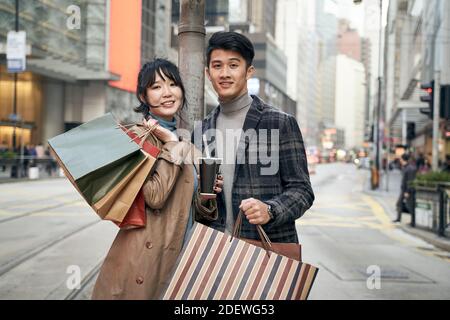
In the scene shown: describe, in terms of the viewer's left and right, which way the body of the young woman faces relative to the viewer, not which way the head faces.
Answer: facing the viewer and to the right of the viewer

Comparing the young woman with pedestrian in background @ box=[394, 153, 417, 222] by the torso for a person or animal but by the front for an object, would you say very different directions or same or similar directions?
very different directions

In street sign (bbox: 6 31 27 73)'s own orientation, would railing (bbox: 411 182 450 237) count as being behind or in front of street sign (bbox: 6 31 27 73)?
in front

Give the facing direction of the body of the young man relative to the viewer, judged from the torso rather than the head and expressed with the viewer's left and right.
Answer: facing the viewer and to the left of the viewer

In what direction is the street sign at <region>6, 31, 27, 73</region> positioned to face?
toward the camera

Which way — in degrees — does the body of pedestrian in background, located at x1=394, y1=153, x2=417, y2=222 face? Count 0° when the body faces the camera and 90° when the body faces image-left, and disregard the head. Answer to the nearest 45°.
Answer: approximately 90°

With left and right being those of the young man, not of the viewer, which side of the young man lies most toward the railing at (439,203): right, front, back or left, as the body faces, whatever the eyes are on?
back

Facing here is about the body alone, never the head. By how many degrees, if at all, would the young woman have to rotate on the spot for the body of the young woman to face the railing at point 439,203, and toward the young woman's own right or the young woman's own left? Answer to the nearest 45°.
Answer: approximately 90° to the young woman's own left

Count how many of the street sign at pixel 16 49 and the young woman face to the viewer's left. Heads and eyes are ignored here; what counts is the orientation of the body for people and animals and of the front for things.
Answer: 0

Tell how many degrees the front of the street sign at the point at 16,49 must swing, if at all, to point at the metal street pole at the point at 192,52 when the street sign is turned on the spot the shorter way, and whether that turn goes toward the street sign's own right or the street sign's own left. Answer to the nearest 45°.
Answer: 0° — it already faces it
